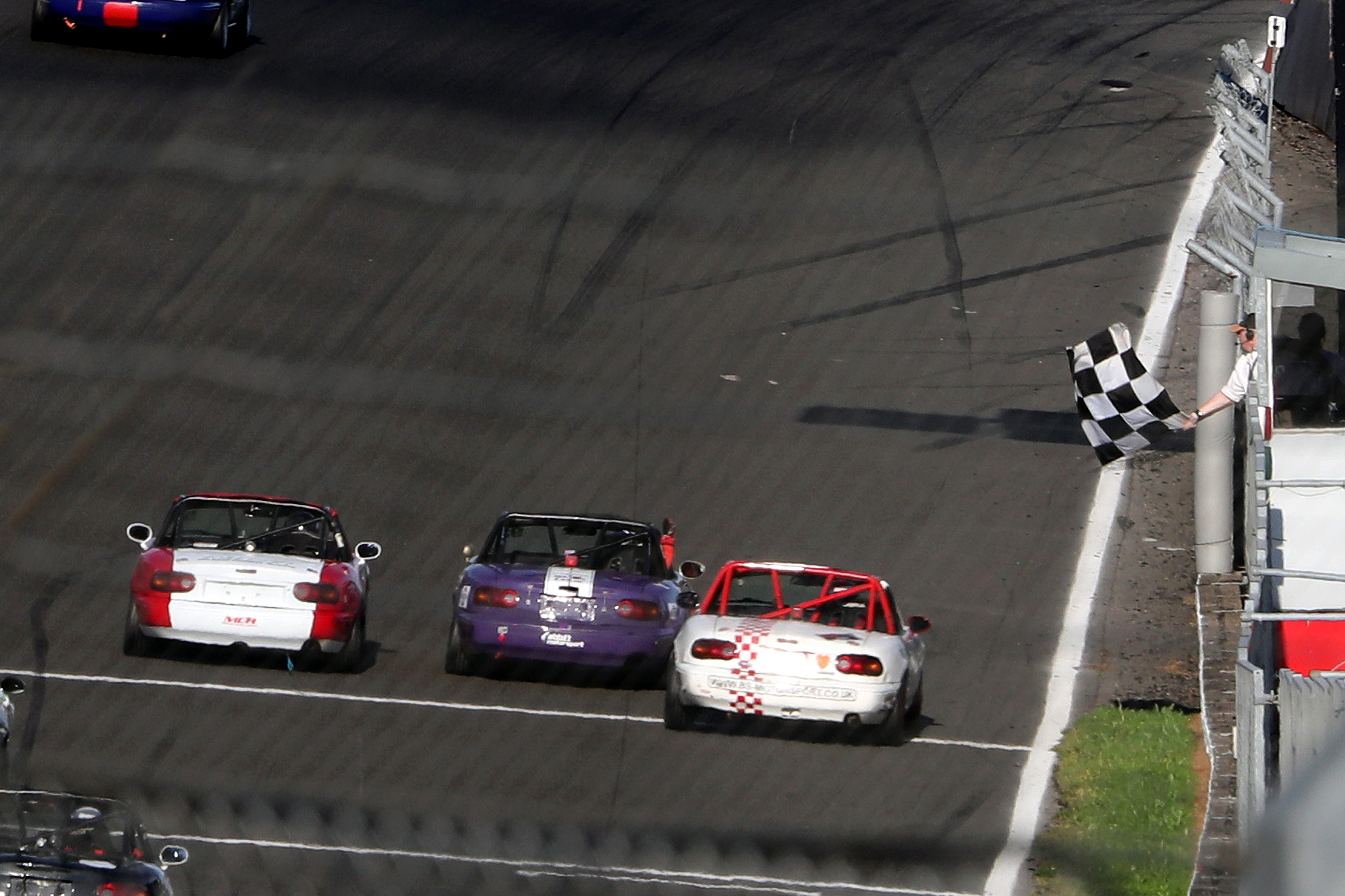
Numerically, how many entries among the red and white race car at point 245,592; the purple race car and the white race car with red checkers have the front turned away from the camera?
3

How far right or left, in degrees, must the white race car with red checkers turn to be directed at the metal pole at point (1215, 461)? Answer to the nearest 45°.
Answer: approximately 45° to its right

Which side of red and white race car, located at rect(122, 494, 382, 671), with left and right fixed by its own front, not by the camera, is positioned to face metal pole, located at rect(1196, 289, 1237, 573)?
right

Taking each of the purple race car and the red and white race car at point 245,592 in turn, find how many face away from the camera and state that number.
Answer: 2

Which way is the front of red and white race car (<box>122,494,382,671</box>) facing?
away from the camera

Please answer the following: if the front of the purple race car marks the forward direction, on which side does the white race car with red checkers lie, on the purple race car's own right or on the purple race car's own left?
on the purple race car's own right

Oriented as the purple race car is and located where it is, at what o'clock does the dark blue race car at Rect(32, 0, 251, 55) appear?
The dark blue race car is roughly at 11 o'clock from the purple race car.

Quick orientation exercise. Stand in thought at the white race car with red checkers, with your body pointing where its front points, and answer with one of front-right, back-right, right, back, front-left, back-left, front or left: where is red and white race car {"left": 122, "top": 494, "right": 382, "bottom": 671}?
left

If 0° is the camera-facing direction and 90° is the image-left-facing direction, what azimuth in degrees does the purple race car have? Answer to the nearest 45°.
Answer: approximately 180°

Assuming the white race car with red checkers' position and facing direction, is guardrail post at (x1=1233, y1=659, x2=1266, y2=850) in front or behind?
behind

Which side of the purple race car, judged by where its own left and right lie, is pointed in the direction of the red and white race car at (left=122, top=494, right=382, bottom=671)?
left

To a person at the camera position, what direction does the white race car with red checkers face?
facing away from the viewer
